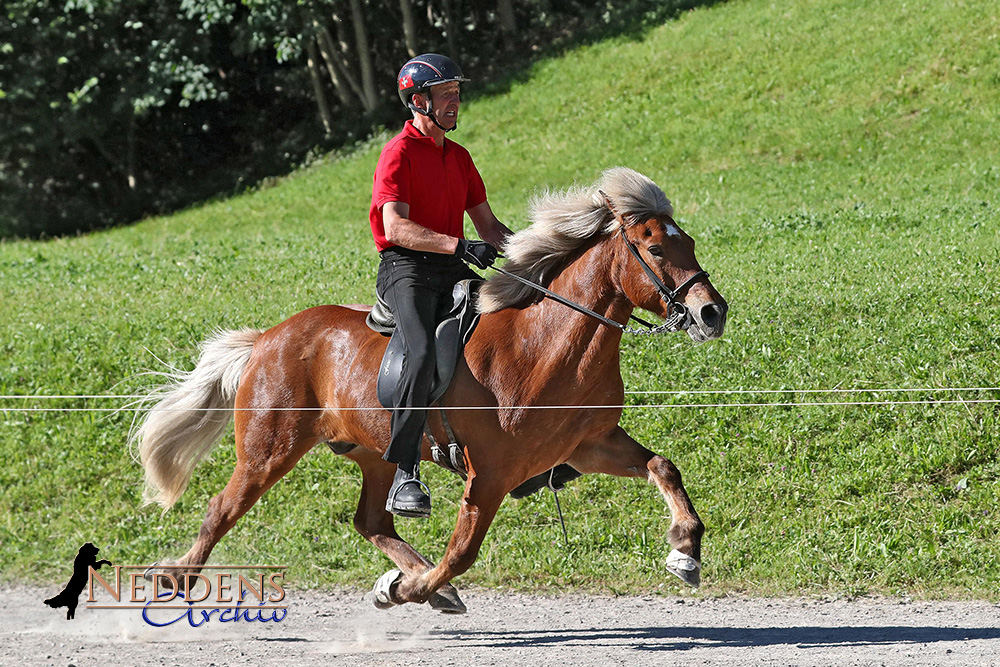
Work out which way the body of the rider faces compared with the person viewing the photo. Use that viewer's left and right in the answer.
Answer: facing the viewer and to the right of the viewer
